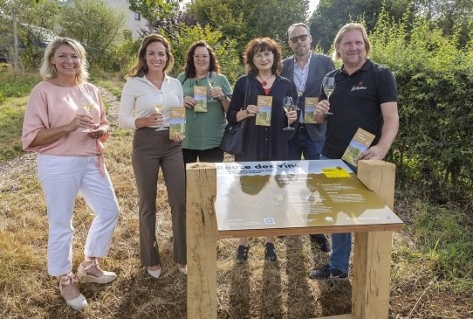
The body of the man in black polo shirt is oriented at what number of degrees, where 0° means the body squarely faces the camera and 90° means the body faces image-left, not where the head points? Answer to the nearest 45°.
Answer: approximately 45°

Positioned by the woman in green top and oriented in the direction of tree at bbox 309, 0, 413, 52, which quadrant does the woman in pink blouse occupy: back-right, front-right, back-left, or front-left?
back-left

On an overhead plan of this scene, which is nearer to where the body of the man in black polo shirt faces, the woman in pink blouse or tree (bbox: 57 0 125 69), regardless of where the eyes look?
the woman in pink blouse

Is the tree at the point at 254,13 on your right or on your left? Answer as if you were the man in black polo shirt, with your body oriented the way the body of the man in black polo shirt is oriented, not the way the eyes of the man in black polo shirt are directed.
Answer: on your right

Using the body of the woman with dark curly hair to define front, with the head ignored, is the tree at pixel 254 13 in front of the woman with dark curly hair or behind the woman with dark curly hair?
behind

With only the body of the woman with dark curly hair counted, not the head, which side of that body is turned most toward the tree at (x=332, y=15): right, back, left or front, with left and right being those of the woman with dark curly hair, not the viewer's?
back
